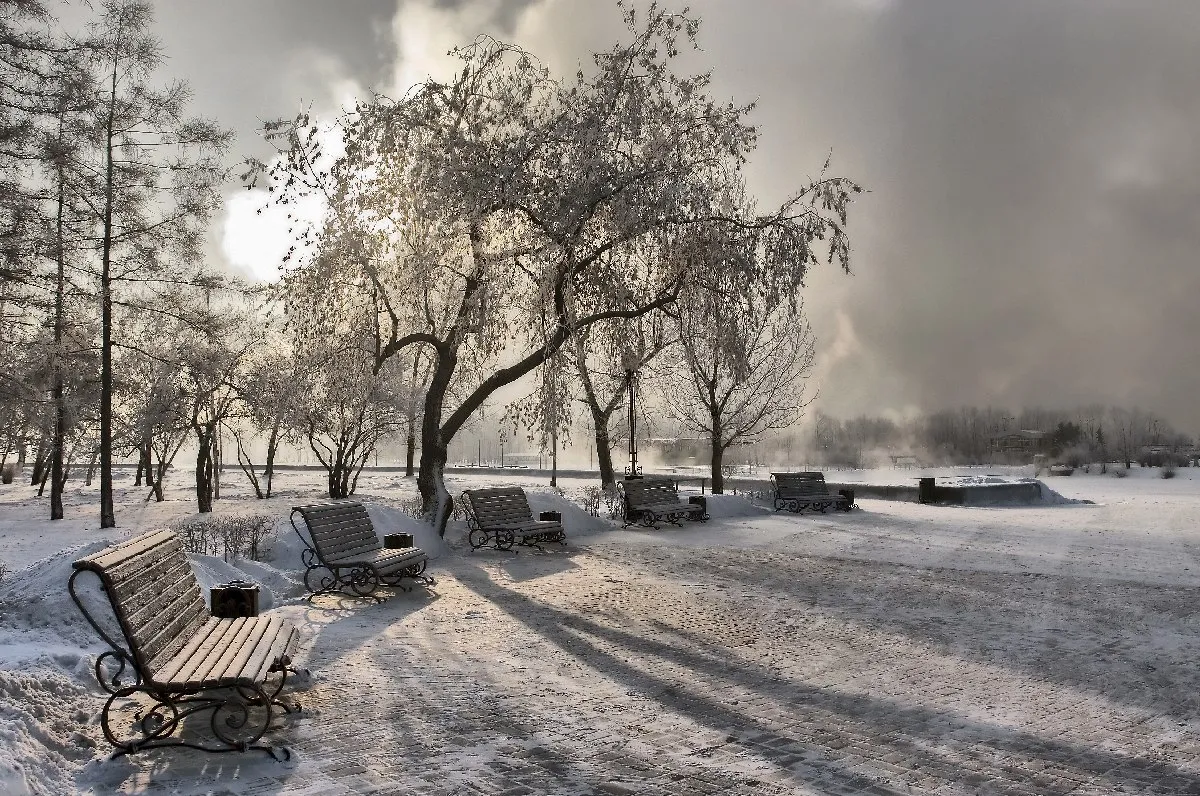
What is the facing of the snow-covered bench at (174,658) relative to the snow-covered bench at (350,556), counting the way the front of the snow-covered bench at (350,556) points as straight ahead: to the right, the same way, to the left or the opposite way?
the same way

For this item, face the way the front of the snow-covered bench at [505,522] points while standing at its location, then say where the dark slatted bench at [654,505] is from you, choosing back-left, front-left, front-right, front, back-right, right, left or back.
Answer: left

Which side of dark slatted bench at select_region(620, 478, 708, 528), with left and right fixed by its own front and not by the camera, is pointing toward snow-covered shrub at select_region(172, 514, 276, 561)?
right

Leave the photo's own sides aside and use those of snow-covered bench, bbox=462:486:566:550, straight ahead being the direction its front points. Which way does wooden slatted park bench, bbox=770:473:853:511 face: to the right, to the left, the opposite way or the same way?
the same way

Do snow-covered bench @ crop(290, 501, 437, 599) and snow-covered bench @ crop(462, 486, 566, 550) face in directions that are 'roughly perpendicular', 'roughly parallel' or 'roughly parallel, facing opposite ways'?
roughly parallel

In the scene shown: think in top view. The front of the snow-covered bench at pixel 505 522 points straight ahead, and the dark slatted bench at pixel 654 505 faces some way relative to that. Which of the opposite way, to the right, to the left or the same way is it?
the same way

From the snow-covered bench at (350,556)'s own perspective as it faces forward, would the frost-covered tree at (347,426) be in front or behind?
behind

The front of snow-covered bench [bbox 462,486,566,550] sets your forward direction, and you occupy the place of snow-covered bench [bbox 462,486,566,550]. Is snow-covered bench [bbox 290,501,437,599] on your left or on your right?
on your right

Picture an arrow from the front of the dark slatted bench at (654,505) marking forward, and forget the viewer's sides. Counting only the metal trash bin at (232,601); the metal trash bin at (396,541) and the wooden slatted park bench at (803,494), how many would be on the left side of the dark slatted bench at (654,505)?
1

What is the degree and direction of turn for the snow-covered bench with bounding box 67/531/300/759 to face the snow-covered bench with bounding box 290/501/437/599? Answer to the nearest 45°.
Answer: approximately 135° to its left

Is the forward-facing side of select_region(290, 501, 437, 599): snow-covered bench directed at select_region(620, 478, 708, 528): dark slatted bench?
no

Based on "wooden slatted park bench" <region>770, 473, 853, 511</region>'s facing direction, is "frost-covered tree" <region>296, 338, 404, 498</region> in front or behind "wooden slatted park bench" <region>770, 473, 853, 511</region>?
behind

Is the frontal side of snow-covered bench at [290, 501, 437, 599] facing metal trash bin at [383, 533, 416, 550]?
no

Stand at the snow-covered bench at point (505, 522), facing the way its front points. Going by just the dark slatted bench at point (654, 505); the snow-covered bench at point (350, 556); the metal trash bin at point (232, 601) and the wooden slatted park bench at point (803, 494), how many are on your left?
2

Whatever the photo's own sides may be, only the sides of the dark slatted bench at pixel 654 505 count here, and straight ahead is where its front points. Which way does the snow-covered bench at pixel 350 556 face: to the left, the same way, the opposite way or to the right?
the same way

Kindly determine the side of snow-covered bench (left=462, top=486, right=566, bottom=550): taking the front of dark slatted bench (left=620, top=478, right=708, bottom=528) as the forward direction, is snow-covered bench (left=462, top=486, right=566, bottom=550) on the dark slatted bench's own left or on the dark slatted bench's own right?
on the dark slatted bench's own right

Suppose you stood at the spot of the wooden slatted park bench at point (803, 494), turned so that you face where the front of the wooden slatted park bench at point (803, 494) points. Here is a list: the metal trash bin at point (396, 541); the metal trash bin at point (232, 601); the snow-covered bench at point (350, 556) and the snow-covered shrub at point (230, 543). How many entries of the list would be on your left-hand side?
0

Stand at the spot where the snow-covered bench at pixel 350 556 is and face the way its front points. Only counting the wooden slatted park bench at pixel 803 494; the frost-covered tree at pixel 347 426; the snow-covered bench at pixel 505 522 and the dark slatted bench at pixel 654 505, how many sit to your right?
0

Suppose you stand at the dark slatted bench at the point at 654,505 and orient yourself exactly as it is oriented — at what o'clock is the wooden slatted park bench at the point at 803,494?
the wooden slatted park bench at the point at 803,494 is roughly at 9 o'clock from the dark slatted bench at the point at 654,505.

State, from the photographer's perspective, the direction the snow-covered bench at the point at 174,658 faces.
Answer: facing the viewer and to the right of the viewer

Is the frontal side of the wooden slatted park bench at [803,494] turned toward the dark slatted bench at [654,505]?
no
